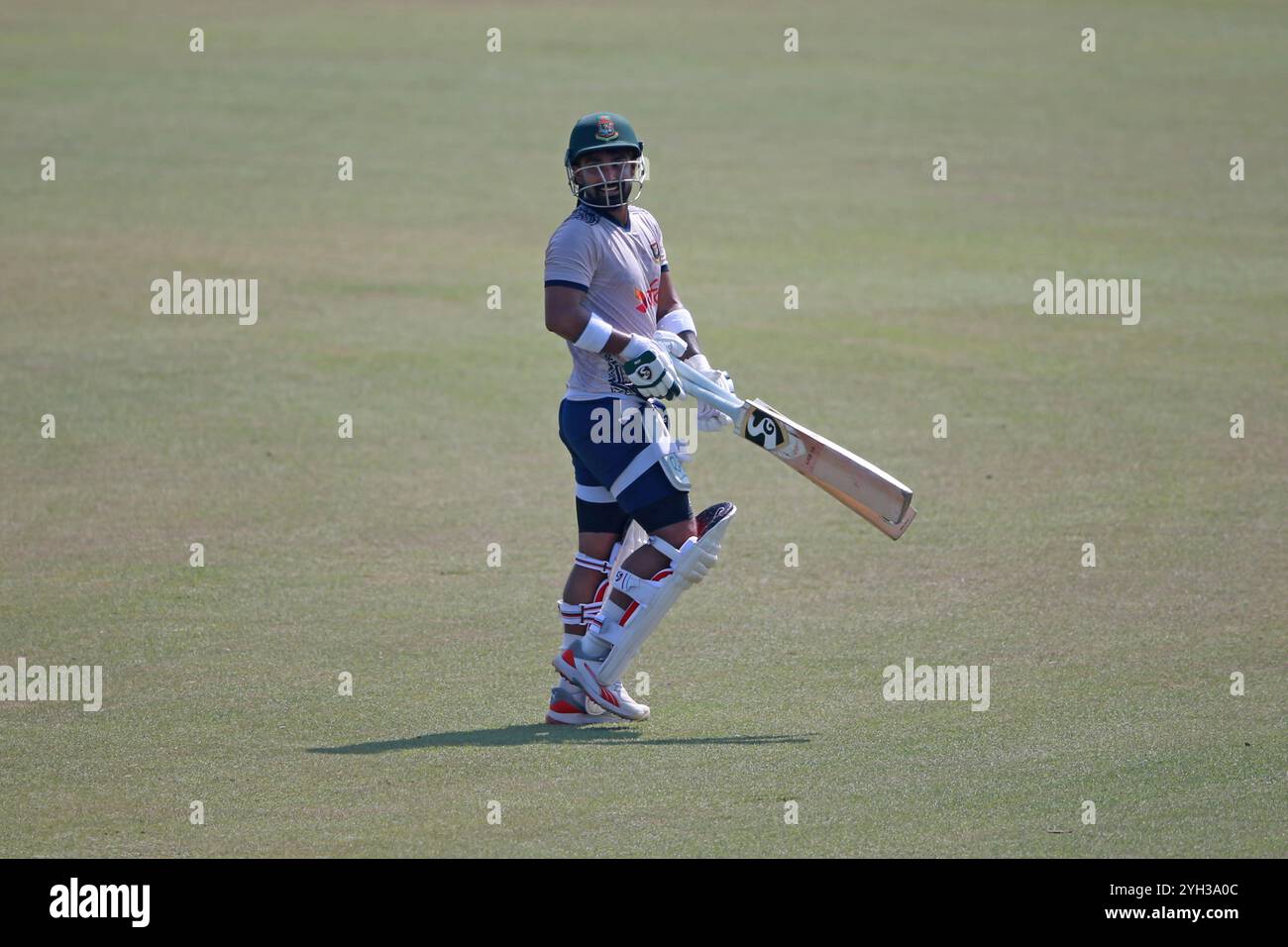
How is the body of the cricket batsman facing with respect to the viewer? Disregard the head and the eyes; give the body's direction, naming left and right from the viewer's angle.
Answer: facing the viewer and to the right of the viewer
